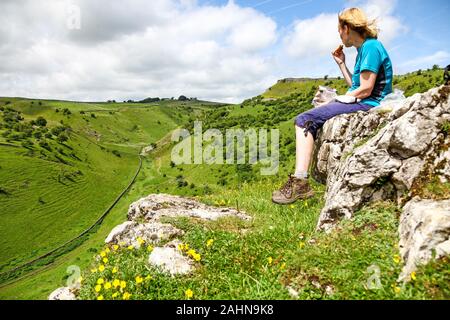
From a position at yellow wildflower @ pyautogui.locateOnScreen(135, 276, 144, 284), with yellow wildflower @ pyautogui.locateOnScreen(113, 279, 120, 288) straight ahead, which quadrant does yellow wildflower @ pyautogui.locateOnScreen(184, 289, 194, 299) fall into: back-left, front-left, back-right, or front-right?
back-left

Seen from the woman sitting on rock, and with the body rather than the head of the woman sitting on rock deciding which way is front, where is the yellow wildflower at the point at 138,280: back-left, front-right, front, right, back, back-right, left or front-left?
front-left

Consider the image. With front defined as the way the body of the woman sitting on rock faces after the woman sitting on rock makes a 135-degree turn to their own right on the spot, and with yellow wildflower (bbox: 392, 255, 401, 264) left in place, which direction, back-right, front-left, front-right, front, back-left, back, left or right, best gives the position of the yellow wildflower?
back-right

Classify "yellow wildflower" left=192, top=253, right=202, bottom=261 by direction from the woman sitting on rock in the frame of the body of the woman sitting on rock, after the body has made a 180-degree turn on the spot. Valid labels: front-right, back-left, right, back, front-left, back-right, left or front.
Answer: back-right

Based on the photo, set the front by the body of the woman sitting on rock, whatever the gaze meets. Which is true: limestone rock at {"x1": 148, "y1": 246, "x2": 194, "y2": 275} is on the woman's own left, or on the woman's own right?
on the woman's own left

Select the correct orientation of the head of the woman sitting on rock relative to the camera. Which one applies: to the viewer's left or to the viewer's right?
to the viewer's left

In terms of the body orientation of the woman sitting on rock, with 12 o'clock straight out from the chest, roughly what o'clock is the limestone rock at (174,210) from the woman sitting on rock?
The limestone rock is roughly at 12 o'clock from the woman sitting on rock.

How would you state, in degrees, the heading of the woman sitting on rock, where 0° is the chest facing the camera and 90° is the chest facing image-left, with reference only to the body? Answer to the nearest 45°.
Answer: approximately 90°

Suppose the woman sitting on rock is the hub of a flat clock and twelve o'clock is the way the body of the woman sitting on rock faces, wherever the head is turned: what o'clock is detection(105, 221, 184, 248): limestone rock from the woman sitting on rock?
The limestone rock is roughly at 11 o'clock from the woman sitting on rock.

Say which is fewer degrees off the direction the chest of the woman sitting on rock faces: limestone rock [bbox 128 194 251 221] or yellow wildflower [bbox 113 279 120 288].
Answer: the limestone rock

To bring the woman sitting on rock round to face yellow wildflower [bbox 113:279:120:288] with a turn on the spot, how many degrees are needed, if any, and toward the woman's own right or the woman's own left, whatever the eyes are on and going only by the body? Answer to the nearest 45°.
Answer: approximately 45° to the woman's own left

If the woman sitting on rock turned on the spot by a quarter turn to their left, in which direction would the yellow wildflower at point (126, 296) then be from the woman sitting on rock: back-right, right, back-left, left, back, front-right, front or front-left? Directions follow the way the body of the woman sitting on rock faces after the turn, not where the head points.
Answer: front-right
